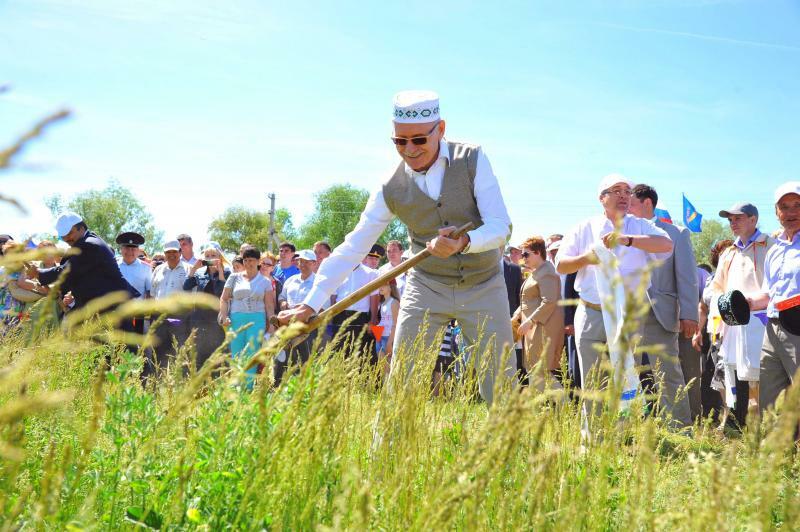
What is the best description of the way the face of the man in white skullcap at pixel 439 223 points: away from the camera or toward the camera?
toward the camera

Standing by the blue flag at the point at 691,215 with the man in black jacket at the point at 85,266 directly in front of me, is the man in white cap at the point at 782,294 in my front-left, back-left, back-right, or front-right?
front-left

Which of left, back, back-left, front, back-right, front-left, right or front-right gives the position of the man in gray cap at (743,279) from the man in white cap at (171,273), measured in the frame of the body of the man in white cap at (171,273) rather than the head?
front-left

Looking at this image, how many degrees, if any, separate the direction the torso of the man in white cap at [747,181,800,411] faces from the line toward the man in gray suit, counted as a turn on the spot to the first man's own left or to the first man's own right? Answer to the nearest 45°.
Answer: approximately 90° to the first man's own right

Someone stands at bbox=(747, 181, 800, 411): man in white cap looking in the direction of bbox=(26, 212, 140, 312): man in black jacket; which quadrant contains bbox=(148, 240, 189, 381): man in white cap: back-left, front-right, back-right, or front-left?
front-right

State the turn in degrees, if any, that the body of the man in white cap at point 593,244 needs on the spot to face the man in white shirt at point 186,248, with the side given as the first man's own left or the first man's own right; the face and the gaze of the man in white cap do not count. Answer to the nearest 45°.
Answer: approximately 135° to the first man's own right

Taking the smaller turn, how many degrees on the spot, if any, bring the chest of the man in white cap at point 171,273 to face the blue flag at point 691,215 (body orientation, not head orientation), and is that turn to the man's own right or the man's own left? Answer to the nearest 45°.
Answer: approximately 90° to the man's own left

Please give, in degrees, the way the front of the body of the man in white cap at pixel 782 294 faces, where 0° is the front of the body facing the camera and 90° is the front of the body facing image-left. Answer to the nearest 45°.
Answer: approximately 45°

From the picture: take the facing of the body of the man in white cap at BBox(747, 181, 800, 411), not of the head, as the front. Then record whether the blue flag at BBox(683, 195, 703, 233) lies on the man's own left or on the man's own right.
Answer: on the man's own right

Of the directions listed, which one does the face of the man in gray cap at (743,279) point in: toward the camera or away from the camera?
toward the camera

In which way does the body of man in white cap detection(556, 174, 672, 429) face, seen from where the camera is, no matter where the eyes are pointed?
toward the camera

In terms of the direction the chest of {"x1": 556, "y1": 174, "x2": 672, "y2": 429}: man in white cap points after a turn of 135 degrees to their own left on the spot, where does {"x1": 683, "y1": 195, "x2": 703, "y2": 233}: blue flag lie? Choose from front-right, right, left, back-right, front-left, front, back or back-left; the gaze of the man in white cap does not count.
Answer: front-left

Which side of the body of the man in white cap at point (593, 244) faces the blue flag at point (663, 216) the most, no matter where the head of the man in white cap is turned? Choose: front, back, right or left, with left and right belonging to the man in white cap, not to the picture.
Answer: back

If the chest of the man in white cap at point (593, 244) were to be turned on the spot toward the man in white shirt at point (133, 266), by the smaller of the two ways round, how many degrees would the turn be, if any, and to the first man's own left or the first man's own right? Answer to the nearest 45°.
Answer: approximately 135° to the first man's own right

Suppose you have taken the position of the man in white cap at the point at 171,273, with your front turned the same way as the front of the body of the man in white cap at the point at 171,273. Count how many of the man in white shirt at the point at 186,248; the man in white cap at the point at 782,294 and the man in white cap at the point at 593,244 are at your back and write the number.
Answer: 1

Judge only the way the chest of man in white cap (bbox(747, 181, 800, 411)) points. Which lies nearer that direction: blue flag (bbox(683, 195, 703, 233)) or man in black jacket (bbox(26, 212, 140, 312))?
the man in black jacket

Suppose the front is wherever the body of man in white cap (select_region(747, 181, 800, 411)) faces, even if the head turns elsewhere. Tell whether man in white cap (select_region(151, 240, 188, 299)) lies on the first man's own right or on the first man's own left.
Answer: on the first man's own right

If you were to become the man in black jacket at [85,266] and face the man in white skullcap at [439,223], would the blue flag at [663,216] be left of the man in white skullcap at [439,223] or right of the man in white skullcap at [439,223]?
left

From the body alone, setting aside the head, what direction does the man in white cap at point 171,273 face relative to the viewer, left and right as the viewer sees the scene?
facing the viewer
